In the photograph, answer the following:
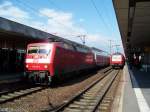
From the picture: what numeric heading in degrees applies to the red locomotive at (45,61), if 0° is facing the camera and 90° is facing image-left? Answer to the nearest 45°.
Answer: approximately 45°
